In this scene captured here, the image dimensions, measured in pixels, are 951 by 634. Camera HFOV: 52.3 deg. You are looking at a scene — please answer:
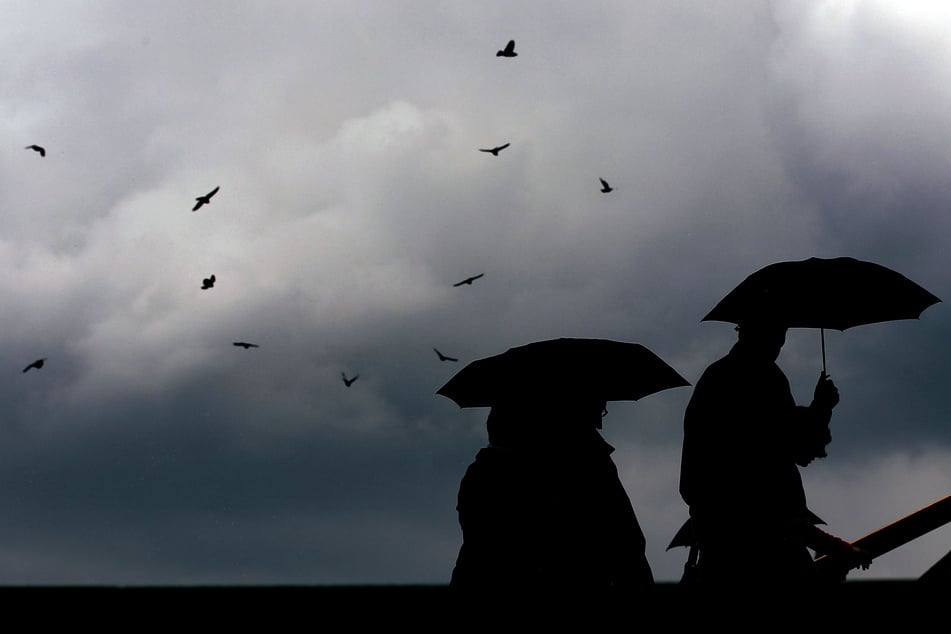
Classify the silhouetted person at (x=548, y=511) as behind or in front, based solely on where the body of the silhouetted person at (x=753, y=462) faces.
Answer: behind

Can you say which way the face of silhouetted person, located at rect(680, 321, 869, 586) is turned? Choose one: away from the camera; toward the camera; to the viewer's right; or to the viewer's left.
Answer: to the viewer's right

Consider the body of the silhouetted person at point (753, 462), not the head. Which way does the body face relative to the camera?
to the viewer's right
